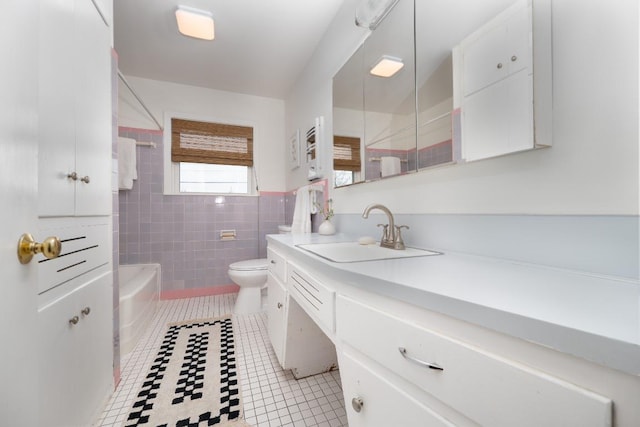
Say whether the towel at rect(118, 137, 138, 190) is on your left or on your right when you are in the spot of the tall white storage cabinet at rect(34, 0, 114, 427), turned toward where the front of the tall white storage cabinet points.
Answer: on your left

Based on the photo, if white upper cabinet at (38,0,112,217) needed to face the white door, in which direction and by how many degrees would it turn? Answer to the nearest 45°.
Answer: approximately 45° to its right

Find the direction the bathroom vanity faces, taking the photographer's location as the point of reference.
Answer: facing the viewer and to the left of the viewer

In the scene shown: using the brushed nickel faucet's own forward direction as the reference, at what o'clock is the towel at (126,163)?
The towel is roughly at 2 o'clock from the brushed nickel faucet.

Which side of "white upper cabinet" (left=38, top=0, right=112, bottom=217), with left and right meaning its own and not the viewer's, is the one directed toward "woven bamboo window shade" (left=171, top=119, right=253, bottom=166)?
left

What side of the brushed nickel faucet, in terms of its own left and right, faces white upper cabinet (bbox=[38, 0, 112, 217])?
front

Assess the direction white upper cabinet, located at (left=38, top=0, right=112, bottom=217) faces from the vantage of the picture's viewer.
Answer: facing the viewer and to the right of the viewer
